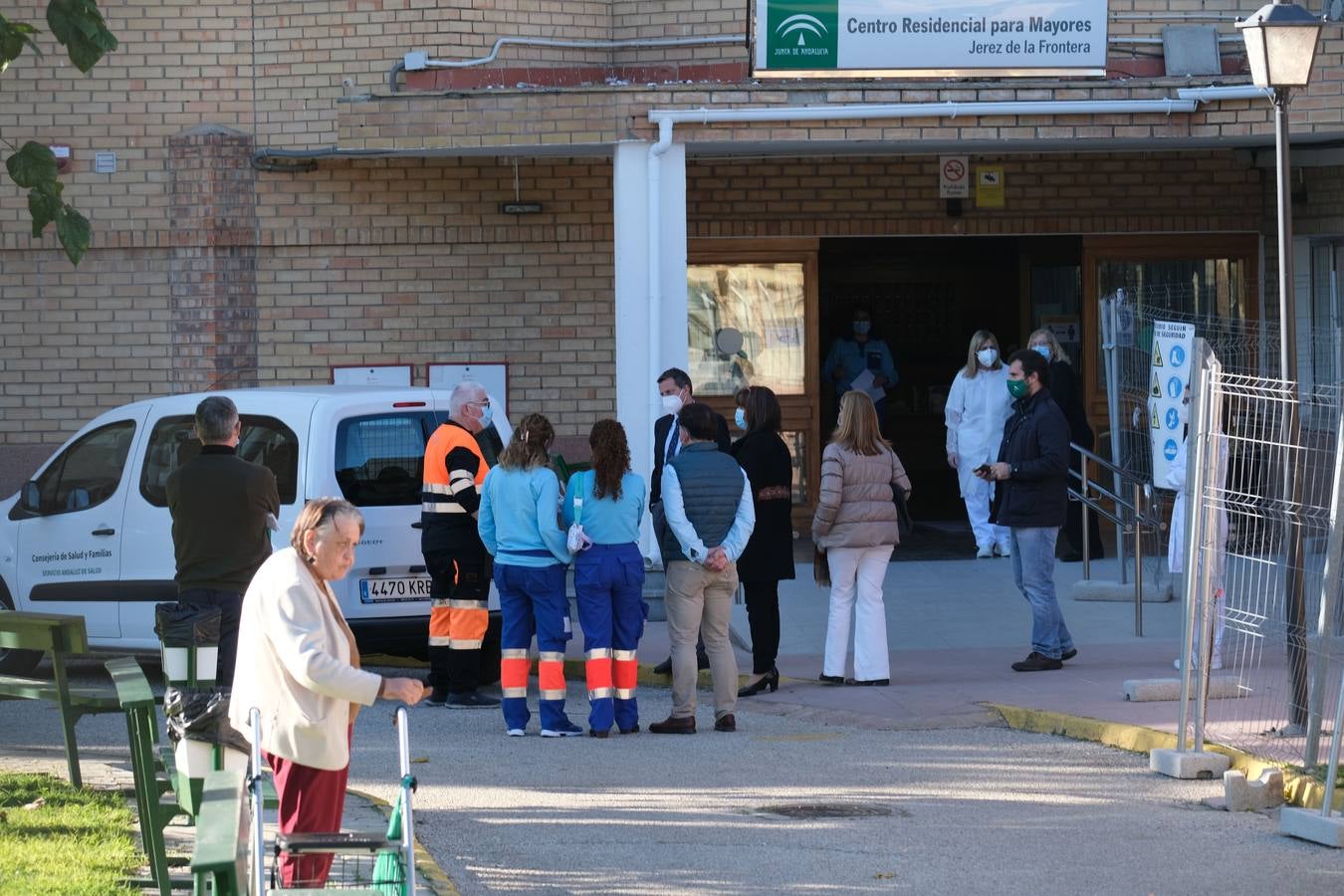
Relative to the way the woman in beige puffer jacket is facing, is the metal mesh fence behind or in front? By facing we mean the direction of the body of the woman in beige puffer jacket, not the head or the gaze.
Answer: behind

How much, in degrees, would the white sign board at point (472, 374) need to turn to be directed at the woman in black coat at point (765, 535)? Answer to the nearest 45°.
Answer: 0° — it already faces them

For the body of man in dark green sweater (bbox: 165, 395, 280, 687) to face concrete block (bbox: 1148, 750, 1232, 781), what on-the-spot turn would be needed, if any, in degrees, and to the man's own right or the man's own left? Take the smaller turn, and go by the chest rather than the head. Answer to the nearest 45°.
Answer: approximately 90° to the man's own right

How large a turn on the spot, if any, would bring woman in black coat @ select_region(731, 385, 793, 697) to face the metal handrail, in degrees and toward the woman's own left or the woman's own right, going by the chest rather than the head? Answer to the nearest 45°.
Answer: approximately 135° to the woman's own right

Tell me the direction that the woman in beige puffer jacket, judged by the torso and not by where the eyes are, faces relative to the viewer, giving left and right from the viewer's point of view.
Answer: facing away from the viewer

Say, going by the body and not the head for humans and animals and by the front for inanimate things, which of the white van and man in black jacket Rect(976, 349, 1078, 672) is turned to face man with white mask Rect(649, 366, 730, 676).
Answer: the man in black jacket

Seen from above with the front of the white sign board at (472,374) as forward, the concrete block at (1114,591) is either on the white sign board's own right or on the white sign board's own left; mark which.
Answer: on the white sign board's own left

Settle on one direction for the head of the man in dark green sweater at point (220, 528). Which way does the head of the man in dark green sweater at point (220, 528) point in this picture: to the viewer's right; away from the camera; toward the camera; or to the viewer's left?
away from the camera

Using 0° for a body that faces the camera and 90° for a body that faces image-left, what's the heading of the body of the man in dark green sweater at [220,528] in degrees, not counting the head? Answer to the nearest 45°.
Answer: approximately 180°

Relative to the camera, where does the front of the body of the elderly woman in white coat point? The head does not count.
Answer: to the viewer's right

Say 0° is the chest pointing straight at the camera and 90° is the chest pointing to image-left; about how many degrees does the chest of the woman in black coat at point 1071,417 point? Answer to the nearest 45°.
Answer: approximately 45°

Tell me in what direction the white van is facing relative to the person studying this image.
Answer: facing away from the viewer and to the left of the viewer
